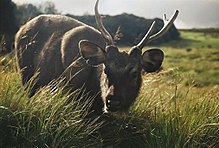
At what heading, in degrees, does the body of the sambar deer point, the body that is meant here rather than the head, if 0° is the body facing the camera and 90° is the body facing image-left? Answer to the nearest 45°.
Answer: approximately 315°
